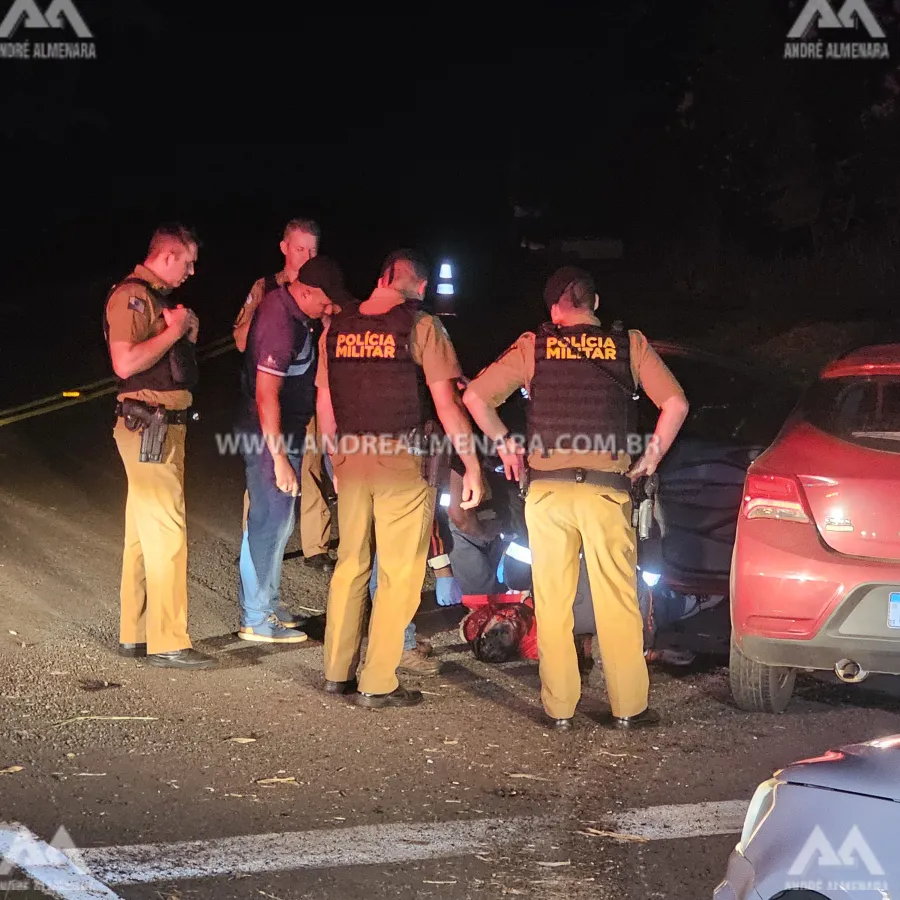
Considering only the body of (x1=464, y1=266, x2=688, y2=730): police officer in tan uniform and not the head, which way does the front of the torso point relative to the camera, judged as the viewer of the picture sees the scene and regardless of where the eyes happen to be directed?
away from the camera

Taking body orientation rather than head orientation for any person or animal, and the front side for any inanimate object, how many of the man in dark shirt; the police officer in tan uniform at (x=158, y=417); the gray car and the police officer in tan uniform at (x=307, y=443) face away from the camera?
0

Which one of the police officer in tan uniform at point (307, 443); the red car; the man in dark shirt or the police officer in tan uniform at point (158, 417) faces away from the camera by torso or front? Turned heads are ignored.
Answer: the red car

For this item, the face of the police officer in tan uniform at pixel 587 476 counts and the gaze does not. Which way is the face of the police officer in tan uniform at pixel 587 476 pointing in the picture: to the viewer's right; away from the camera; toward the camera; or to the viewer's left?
away from the camera

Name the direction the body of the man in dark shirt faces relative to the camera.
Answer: to the viewer's right

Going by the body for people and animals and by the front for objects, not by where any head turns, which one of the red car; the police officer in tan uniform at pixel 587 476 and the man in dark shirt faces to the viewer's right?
the man in dark shirt

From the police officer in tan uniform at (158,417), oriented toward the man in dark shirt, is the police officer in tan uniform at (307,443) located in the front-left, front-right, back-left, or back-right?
front-left

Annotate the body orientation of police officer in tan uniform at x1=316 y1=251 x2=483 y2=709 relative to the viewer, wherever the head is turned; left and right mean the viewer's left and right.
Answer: facing away from the viewer and to the right of the viewer

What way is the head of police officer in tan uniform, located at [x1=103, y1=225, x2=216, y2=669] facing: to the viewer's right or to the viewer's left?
to the viewer's right

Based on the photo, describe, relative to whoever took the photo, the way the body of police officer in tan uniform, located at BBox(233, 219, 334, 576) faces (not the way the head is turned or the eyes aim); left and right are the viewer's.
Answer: facing the viewer and to the right of the viewer

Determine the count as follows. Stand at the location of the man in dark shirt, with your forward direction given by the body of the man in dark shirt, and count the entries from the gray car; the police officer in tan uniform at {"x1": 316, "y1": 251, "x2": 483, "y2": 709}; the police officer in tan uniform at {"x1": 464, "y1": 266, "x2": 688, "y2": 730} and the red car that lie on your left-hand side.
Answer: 0

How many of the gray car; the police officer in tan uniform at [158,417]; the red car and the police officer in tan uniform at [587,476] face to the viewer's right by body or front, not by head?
1

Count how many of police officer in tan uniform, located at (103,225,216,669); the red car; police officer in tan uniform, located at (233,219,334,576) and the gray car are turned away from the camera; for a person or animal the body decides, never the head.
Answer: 1

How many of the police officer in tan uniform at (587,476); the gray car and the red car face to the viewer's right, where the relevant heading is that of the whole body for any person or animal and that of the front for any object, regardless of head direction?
0

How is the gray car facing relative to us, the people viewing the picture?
facing to the left of the viewer

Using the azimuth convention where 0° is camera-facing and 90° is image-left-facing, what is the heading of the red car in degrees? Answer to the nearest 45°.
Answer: approximately 180°
